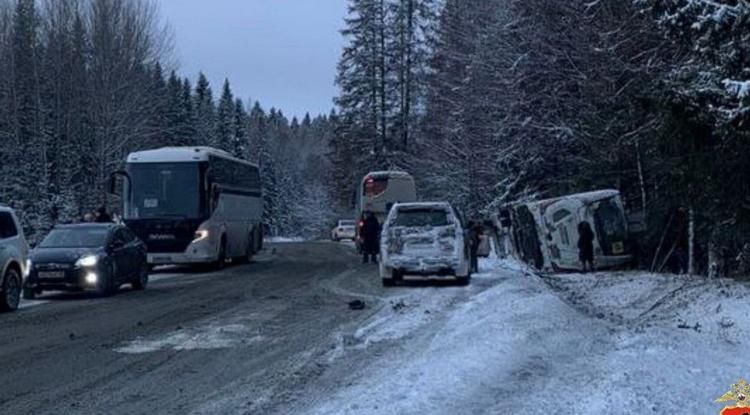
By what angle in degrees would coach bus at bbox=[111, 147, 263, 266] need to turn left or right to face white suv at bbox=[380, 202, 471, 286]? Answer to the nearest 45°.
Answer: approximately 90° to its left

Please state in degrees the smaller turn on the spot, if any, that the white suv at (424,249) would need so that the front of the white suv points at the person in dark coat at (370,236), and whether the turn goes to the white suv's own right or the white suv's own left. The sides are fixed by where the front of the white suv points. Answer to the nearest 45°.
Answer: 0° — it already faces them

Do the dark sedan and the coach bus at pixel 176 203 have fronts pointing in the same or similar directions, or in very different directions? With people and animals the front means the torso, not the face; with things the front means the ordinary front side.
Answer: same or similar directions

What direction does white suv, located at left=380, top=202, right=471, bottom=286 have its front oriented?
away from the camera

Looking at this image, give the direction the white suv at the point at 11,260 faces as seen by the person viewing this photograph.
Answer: facing the viewer and to the left of the viewer

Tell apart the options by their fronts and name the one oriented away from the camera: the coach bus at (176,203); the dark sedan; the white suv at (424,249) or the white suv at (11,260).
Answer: the white suv at (424,249)

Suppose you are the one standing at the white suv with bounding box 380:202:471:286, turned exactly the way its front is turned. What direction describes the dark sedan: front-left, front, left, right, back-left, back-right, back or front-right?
left

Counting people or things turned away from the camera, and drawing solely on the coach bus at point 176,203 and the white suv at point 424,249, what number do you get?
1

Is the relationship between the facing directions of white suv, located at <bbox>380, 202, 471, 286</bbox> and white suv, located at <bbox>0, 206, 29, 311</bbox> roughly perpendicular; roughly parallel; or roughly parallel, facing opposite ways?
roughly parallel, facing opposite ways

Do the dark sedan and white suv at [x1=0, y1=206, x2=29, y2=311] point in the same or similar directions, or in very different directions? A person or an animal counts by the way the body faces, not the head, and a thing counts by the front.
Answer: same or similar directions

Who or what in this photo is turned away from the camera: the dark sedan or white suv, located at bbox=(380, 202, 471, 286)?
the white suv

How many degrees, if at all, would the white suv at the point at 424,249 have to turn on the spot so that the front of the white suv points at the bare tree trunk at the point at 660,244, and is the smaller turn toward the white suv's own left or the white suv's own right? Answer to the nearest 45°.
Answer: approximately 45° to the white suv's own right

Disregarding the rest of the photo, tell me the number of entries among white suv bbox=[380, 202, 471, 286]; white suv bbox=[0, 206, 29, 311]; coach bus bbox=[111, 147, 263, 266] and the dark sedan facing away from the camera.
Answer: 1
